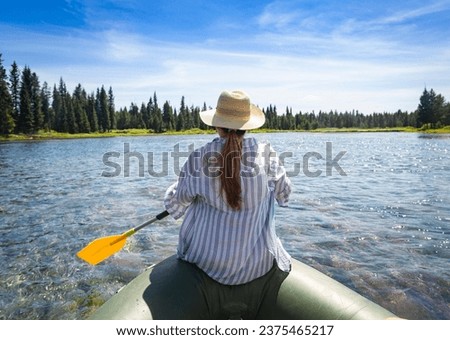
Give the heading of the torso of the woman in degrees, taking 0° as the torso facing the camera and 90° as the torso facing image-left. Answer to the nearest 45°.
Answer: approximately 180°

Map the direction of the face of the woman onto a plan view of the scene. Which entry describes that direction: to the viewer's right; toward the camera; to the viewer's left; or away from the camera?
away from the camera
